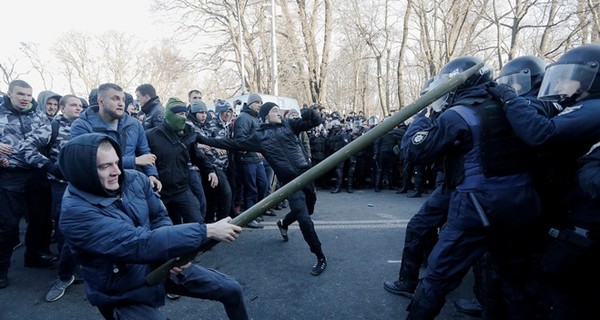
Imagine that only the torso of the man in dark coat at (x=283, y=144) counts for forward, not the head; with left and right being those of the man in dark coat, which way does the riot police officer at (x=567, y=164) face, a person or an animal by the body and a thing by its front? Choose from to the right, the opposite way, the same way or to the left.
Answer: the opposite way

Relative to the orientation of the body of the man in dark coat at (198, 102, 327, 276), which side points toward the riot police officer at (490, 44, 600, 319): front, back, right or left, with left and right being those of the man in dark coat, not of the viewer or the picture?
front

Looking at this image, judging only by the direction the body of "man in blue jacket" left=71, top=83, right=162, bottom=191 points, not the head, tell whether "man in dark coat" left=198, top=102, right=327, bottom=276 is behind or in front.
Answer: in front

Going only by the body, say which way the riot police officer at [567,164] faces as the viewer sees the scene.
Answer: to the viewer's left

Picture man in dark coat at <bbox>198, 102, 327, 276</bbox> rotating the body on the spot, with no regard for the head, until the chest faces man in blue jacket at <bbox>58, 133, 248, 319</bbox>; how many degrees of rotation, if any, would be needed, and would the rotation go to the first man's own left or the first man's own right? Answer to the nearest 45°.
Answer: approximately 90° to the first man's own right

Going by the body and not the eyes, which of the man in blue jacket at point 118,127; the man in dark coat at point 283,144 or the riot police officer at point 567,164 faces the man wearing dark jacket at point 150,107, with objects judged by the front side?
the riot police officer

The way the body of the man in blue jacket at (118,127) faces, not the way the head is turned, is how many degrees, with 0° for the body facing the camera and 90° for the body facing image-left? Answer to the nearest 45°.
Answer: approximately 315°

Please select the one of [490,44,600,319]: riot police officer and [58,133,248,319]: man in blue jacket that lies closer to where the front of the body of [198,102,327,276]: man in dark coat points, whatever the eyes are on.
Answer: the riot police officer

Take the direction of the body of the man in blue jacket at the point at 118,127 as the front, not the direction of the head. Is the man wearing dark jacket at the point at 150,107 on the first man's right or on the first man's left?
on the first man's left

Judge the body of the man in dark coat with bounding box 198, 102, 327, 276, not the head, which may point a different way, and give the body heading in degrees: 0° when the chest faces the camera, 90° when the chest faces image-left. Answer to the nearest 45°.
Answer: approximately 315°

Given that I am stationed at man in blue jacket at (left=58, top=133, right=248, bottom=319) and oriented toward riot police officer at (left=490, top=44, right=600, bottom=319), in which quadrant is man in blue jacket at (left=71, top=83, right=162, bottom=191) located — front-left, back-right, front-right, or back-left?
back-left

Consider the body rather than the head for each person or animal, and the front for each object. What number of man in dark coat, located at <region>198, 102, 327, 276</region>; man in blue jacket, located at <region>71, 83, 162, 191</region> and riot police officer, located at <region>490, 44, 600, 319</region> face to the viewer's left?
1

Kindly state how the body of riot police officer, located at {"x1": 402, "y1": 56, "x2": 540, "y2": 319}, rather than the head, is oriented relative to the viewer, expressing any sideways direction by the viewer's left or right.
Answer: facing away from the viewer and to the left of the viewer
